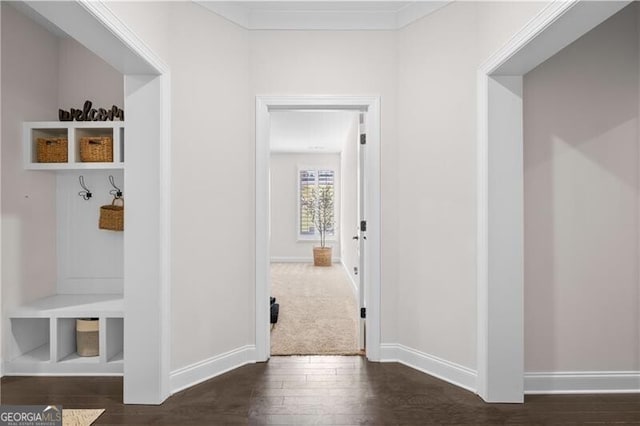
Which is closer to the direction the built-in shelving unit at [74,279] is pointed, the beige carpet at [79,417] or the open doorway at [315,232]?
the beige carpet

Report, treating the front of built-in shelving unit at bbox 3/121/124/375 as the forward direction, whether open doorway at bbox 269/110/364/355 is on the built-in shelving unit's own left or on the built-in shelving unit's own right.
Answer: on the built-in shelving unit's own left

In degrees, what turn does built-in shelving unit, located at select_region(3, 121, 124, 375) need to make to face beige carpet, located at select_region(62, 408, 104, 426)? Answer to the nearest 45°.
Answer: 0° — it already faces it

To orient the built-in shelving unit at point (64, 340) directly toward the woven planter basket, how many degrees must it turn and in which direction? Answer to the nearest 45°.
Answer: approximately 135° to its left

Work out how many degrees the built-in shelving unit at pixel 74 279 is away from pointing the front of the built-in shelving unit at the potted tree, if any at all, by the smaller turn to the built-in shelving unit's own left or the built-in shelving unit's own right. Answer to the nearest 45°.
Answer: approximately 135° to the built-in shelving unit's own left

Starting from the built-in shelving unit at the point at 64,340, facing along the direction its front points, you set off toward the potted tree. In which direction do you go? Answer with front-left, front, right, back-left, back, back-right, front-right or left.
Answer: back-left

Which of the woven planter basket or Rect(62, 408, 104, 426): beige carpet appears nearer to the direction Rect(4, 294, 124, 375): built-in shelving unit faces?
the beige carpet

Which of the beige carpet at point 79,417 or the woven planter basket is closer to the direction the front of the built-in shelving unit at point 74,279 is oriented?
the beige carpet

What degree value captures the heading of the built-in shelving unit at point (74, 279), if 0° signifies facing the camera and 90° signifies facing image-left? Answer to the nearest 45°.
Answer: approximately 0°
